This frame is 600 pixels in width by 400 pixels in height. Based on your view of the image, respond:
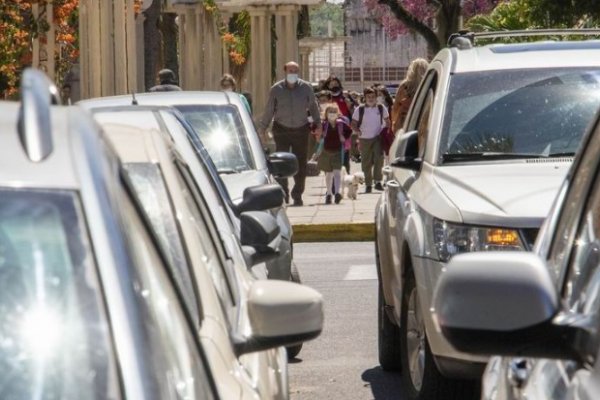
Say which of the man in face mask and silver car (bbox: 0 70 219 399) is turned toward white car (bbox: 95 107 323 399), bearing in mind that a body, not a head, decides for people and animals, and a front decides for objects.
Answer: the man in face mask

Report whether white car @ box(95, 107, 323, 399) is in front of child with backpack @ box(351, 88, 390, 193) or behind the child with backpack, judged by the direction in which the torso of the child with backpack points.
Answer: in front

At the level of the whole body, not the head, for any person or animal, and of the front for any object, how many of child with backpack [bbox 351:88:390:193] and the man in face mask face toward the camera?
2

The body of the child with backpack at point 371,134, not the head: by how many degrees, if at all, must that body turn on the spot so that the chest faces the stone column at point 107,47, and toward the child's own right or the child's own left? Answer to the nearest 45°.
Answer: approximately 90° to the child's own right

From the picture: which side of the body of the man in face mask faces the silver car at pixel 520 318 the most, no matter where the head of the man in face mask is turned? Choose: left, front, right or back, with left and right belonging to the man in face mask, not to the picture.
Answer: front

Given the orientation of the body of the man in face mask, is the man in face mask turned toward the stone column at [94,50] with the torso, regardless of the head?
no

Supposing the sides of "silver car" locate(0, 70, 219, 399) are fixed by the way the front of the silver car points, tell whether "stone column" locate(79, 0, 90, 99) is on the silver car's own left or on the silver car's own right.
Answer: on the silver car's own right

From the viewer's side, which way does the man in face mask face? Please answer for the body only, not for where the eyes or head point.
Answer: toward the camera

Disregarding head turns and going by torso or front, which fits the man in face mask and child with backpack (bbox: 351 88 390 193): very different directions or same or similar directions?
same or similar directions

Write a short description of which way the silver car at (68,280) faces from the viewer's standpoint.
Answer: facing the viewer and to the left of the viewer

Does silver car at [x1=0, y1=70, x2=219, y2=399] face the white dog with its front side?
no

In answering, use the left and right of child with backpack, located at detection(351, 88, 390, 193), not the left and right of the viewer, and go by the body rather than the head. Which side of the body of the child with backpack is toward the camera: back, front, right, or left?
front

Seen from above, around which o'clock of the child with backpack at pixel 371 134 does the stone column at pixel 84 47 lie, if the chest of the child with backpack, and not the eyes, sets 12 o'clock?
The stone column is roughly at 3 o'clock from the child with backpack.

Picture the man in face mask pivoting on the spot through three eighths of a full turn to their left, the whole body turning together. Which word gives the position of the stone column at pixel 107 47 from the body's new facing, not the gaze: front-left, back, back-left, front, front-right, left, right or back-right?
left

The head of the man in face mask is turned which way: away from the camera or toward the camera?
toward the camera

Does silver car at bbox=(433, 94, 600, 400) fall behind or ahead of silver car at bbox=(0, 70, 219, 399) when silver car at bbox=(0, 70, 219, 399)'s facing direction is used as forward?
behind

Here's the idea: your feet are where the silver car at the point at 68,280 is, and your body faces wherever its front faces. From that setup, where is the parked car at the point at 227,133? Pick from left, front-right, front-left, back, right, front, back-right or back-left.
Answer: back-right

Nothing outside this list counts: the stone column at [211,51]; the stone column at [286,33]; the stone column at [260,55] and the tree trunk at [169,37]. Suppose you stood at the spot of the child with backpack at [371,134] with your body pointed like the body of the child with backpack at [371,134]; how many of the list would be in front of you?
0

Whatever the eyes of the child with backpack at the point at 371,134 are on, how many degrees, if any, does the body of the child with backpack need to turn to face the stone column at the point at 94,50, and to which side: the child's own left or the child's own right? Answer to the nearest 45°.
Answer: approximately 90° to the child's own right

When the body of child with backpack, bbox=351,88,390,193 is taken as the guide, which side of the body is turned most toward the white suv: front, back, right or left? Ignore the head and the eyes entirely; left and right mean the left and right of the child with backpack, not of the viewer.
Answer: front
